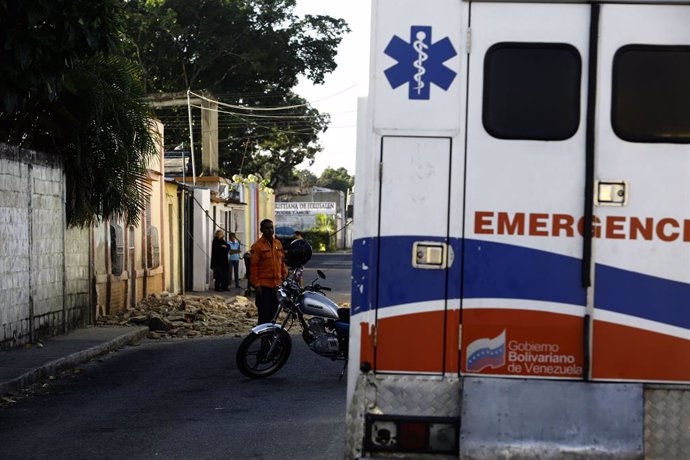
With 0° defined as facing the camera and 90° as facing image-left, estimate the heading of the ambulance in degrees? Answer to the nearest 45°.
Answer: approximately 180°

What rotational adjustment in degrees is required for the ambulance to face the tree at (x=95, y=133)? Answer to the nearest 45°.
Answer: approximately 45° to its left
